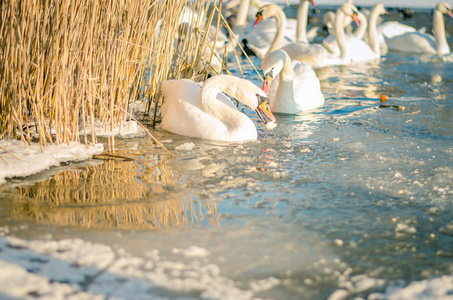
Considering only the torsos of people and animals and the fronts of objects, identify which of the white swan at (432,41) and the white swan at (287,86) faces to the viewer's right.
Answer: the white swan at (432,41)

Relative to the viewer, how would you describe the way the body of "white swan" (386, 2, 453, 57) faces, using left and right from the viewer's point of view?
facing to the right of the viewer
